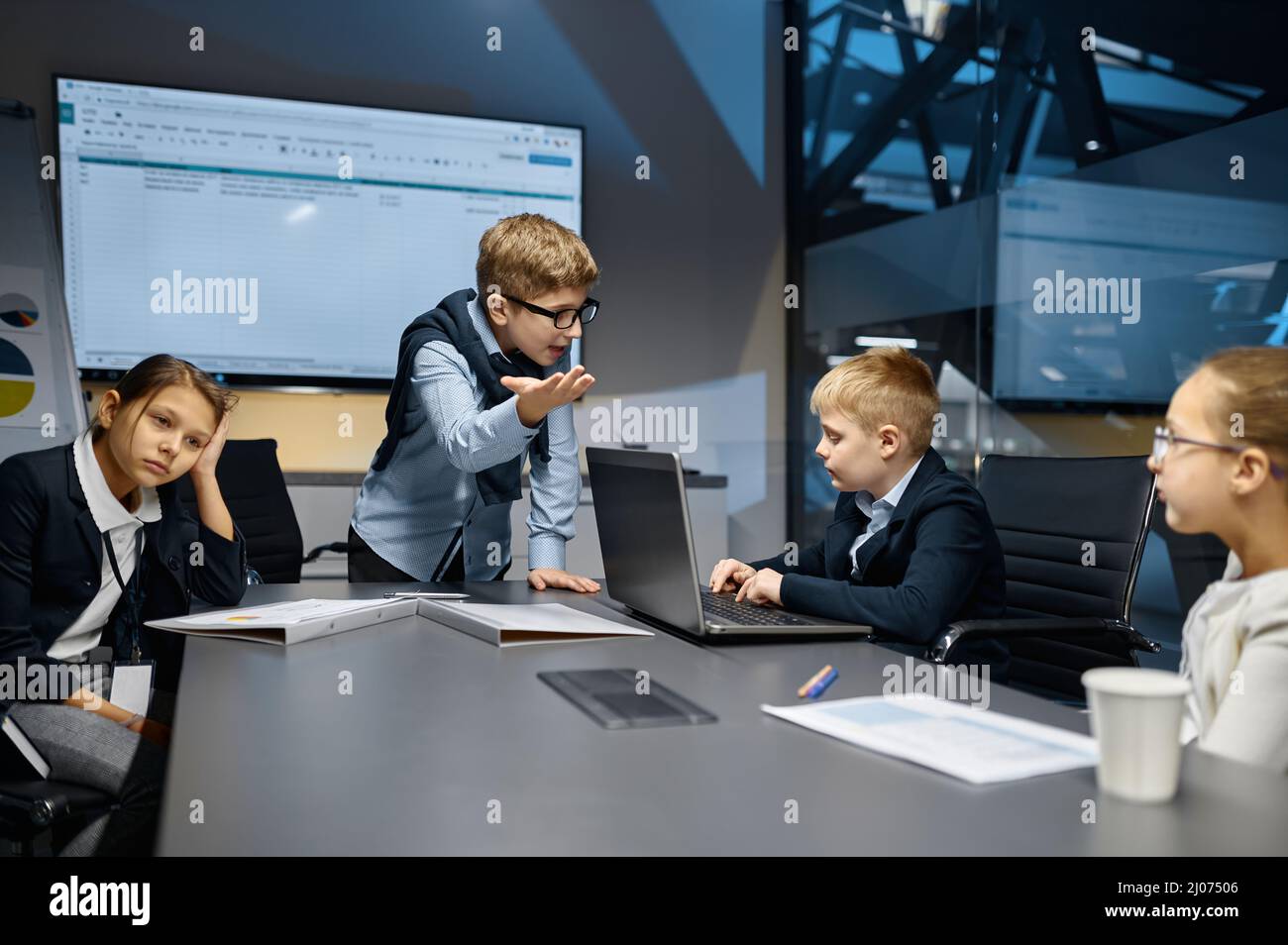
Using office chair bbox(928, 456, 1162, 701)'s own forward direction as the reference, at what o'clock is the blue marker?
The blue marker is roughly at 11 o'clock from the office chair.

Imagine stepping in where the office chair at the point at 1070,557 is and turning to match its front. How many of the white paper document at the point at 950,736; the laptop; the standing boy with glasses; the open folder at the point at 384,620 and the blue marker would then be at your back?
0

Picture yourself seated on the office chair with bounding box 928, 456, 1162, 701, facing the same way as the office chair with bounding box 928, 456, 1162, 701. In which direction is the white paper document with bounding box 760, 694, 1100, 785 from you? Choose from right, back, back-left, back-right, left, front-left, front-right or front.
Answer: front-left

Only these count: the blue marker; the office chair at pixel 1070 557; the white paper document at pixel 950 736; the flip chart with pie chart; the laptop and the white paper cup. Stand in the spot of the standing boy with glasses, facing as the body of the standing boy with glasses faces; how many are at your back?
1

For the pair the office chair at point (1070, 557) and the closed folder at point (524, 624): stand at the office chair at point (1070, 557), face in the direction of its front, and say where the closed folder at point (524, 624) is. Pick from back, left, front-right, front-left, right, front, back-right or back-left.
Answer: front

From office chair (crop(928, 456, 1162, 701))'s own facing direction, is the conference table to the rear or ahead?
ahead

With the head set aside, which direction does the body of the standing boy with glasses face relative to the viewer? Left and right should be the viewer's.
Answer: facing the viewer and to the right of the viewer

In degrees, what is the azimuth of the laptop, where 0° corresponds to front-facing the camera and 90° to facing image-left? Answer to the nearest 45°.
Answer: approximately 225°

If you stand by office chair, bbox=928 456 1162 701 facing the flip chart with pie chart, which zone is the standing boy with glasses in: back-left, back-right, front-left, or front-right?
front-left

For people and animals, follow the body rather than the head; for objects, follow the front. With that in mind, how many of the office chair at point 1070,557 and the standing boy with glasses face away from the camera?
0

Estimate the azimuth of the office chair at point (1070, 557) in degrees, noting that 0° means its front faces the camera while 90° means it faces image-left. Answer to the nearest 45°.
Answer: approximately 45°

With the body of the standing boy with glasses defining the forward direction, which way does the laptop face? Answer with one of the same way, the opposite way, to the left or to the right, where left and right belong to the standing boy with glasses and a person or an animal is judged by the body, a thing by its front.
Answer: to the left

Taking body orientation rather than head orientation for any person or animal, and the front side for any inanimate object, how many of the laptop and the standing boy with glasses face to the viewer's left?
0

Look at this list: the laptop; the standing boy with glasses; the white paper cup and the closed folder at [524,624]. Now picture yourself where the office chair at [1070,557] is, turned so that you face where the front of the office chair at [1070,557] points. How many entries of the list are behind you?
0

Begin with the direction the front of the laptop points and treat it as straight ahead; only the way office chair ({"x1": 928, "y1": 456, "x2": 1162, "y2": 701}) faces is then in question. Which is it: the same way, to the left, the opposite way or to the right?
the opposite way
